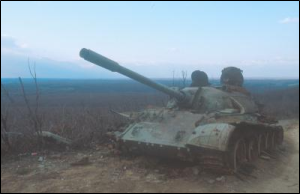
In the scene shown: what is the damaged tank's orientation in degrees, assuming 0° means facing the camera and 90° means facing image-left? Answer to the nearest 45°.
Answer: approximately 45°
